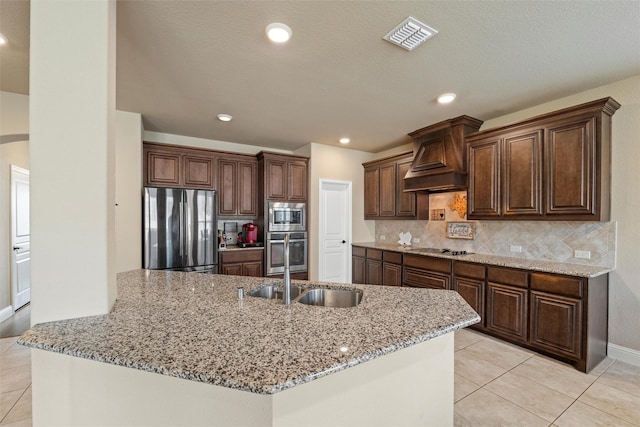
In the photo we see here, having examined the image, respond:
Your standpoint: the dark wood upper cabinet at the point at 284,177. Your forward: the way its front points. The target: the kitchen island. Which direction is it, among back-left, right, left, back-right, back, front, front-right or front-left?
front

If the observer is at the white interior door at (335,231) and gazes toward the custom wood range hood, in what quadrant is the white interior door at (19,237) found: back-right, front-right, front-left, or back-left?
back-right

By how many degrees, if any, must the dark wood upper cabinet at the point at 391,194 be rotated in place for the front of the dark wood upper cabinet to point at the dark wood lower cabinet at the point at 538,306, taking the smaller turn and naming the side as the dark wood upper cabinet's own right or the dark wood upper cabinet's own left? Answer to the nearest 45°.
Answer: approximately 90° to the dark wood upper cabinet's own left

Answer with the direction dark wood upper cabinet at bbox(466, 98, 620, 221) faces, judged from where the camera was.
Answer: facing the viewer and to the left of the viewer

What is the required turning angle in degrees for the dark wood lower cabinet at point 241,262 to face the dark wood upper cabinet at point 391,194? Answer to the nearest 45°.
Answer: approximately 90° to its left

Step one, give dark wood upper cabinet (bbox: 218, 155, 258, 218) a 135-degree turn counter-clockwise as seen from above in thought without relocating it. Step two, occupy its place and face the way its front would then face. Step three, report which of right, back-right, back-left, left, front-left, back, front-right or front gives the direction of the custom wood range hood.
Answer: right

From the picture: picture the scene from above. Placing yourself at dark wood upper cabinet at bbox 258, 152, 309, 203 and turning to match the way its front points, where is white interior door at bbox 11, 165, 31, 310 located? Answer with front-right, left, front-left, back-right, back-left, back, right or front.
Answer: right

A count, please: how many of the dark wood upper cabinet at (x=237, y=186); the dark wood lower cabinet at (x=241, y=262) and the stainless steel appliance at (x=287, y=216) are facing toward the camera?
3

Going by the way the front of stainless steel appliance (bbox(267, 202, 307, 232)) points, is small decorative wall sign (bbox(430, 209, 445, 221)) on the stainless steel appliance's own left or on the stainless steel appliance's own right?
on the stainless steel appliance's own left

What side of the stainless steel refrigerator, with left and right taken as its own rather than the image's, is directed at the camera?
front

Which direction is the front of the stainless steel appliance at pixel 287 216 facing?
toward the camera

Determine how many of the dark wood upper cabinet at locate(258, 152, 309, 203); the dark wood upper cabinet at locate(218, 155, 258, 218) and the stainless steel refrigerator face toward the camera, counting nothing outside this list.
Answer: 3

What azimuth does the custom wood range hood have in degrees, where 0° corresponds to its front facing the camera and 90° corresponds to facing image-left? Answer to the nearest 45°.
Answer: approximately 45°

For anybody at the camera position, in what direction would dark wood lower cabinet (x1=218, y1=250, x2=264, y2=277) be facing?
facing the viewer
